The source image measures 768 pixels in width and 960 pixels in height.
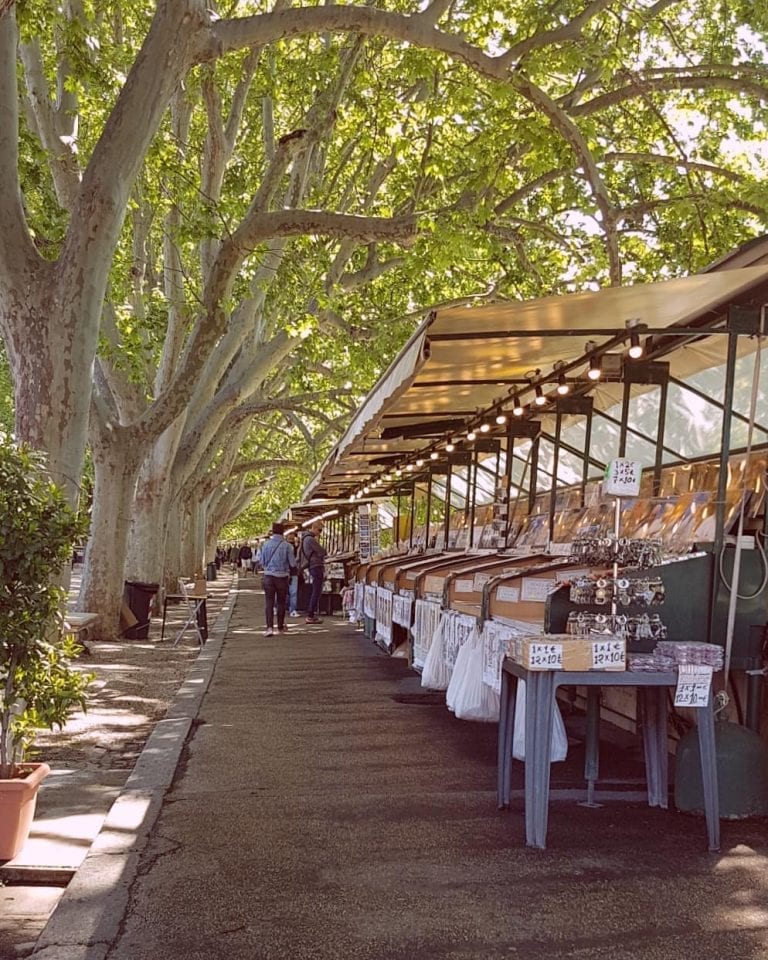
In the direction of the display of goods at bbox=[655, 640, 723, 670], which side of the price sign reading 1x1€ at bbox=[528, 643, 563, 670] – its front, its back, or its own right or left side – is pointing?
left

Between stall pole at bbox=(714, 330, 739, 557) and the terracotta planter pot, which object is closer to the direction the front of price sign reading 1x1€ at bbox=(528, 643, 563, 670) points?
the terracotta planter pot

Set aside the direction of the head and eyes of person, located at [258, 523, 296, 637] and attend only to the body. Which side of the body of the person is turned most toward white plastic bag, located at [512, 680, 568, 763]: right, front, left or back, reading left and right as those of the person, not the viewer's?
back

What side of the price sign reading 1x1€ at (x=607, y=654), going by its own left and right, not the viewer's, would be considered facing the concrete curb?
right

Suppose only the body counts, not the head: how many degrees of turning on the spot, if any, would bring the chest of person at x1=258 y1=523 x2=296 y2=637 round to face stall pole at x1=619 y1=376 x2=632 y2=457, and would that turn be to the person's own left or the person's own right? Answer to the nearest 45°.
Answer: approximately 180°

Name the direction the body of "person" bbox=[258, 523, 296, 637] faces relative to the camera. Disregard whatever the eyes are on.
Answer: away from the camera

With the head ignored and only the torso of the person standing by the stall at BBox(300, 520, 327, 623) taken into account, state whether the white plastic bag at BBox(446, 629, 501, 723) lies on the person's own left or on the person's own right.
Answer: on the person's own right

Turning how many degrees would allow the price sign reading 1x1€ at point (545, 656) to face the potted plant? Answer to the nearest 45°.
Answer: approximately 90° to its right
